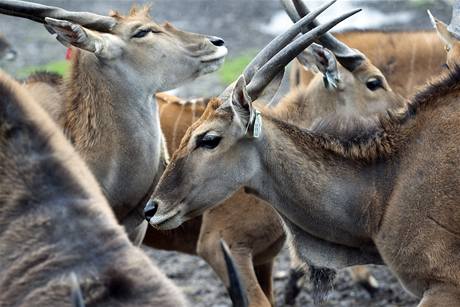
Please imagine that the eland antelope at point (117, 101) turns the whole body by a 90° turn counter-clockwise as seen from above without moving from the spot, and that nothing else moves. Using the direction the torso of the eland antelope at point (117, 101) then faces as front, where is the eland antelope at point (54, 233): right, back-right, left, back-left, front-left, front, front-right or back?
back

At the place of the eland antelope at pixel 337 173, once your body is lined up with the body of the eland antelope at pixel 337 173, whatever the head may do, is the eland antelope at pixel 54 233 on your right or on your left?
on your left

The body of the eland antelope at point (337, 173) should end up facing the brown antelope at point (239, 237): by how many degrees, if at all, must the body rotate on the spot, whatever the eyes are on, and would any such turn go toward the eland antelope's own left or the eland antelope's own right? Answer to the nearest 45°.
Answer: approximately 45° to the eland antelope's own right

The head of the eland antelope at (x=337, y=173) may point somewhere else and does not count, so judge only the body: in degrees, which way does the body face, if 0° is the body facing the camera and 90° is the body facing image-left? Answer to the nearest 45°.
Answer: approximately 90°

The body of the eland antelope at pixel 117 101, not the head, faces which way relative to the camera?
to the viewer's right

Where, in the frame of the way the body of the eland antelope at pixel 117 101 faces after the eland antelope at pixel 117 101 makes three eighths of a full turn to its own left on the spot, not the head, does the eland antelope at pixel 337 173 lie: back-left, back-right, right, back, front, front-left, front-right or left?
back
